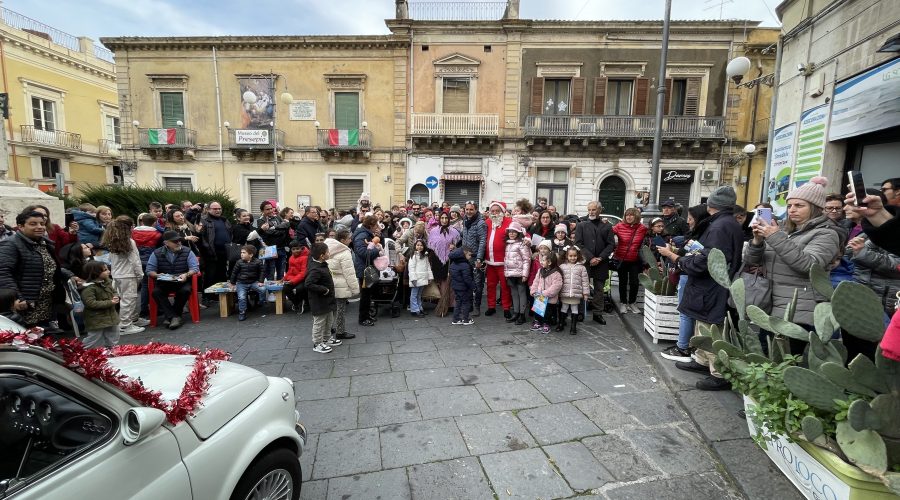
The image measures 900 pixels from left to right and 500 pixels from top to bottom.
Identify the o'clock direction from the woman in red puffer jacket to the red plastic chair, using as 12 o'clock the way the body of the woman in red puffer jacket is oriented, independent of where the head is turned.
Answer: The red plastic chair is roughly at 2 o'clock from the woman in red puffer jacket.

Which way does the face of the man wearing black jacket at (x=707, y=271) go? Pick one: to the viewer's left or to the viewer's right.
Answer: to the viewer's left

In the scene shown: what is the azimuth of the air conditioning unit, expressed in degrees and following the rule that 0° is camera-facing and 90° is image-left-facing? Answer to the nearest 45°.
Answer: approximately 0°

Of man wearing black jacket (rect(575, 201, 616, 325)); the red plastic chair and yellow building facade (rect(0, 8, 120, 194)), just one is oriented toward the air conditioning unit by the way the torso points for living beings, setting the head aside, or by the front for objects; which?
the yellow building facade

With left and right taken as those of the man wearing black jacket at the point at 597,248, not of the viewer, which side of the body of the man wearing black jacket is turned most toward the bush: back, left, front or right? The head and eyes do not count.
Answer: right

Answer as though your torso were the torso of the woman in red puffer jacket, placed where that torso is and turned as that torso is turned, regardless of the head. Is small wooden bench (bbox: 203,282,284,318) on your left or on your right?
on your right

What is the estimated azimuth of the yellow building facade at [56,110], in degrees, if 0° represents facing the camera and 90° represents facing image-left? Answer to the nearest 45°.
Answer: approximately 315°

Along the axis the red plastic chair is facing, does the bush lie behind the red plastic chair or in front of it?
behind
